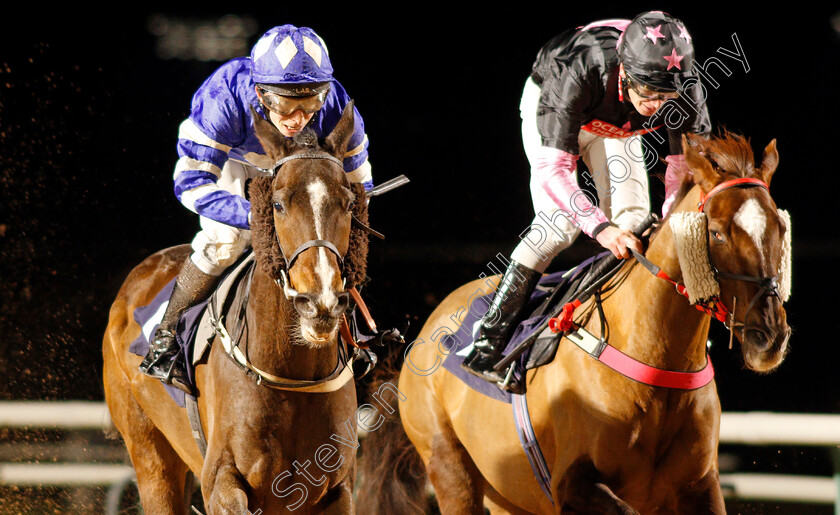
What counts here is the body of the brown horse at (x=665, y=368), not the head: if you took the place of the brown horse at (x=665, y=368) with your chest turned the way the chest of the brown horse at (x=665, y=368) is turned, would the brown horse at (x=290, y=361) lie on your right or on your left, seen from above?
on your right

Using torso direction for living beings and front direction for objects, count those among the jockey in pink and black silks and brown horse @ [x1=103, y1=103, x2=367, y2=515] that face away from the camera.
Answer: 0

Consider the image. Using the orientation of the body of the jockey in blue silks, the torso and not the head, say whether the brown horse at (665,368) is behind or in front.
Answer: in front

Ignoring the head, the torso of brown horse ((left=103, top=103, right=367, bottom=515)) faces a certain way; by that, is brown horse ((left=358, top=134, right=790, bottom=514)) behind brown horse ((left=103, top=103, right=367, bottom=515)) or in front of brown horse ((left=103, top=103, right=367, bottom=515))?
in front

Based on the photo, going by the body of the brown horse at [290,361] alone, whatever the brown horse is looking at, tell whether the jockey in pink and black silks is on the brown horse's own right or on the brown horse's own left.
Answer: on the brown horse's own left

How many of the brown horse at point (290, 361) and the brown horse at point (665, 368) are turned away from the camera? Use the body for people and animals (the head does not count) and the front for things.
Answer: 0

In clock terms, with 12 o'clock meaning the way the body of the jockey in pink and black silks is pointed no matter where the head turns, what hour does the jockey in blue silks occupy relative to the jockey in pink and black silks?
The jockey in blue silks is roughly at 4 o'clock from the jockey in pink and black silks.

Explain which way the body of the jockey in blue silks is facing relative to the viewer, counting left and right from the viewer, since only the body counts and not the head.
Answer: facing the viewer and to the right of the viewer

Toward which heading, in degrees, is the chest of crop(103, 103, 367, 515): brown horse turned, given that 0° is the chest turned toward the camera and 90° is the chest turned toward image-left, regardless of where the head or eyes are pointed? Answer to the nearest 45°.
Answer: approximately 315°

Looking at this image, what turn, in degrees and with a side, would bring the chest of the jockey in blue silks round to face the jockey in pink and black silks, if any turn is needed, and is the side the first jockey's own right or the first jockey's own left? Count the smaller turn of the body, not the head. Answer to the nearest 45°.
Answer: approximately 45° to the first jockey's own left
